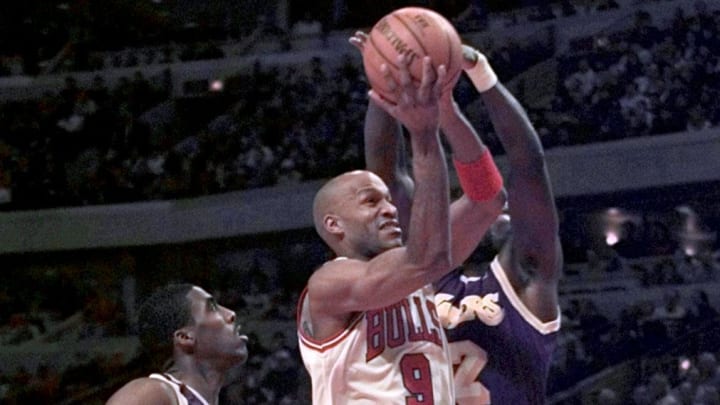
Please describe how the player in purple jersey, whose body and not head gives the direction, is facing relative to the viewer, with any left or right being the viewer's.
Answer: facing the viewer and to the left of the viewer

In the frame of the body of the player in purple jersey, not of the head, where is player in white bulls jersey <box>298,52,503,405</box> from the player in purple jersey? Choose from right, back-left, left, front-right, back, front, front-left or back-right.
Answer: front

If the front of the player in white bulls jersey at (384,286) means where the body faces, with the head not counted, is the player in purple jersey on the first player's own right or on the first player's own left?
on the first player's own left

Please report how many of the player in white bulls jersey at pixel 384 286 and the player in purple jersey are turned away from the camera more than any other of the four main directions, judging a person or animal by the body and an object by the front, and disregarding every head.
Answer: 0
